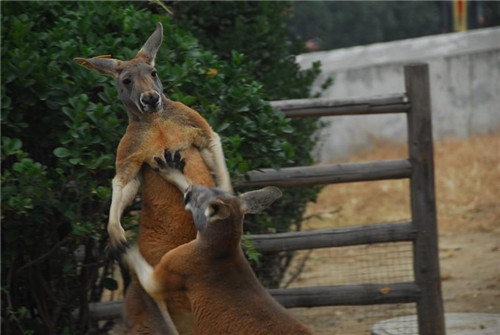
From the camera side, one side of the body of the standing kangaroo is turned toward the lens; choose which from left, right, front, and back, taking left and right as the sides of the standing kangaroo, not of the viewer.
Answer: front

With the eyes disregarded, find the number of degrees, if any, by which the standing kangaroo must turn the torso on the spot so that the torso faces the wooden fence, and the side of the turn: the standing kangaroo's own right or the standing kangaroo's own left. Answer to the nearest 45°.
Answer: approximately 135° to the standing kangaroo's own left

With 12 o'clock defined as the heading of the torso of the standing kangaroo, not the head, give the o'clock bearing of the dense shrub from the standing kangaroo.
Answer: The dense shrub is roughly at 5 o'clock from the standing kangaroo.
